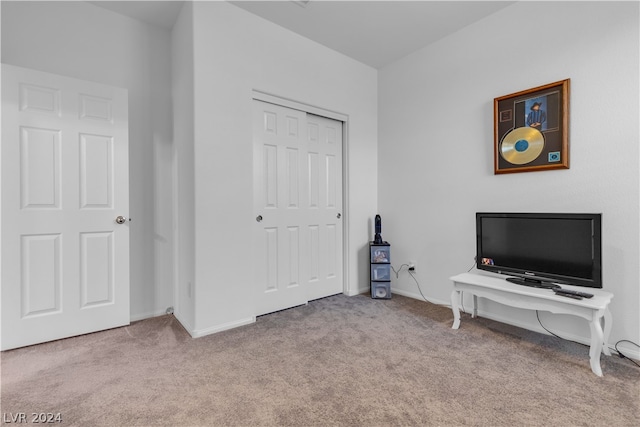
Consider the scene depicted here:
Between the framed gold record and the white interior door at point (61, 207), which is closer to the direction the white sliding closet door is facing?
the framed gold record

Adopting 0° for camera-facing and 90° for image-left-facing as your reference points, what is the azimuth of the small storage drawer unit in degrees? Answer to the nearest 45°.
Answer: approximately 0°

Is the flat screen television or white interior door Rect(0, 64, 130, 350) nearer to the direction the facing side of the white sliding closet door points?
the flat screen television

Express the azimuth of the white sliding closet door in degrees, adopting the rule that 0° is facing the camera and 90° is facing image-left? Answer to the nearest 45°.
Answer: approximately 315°

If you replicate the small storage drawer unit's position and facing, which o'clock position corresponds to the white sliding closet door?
The white sliding closet door is roughly at 2 o'clock from the small storage drawer unit.
